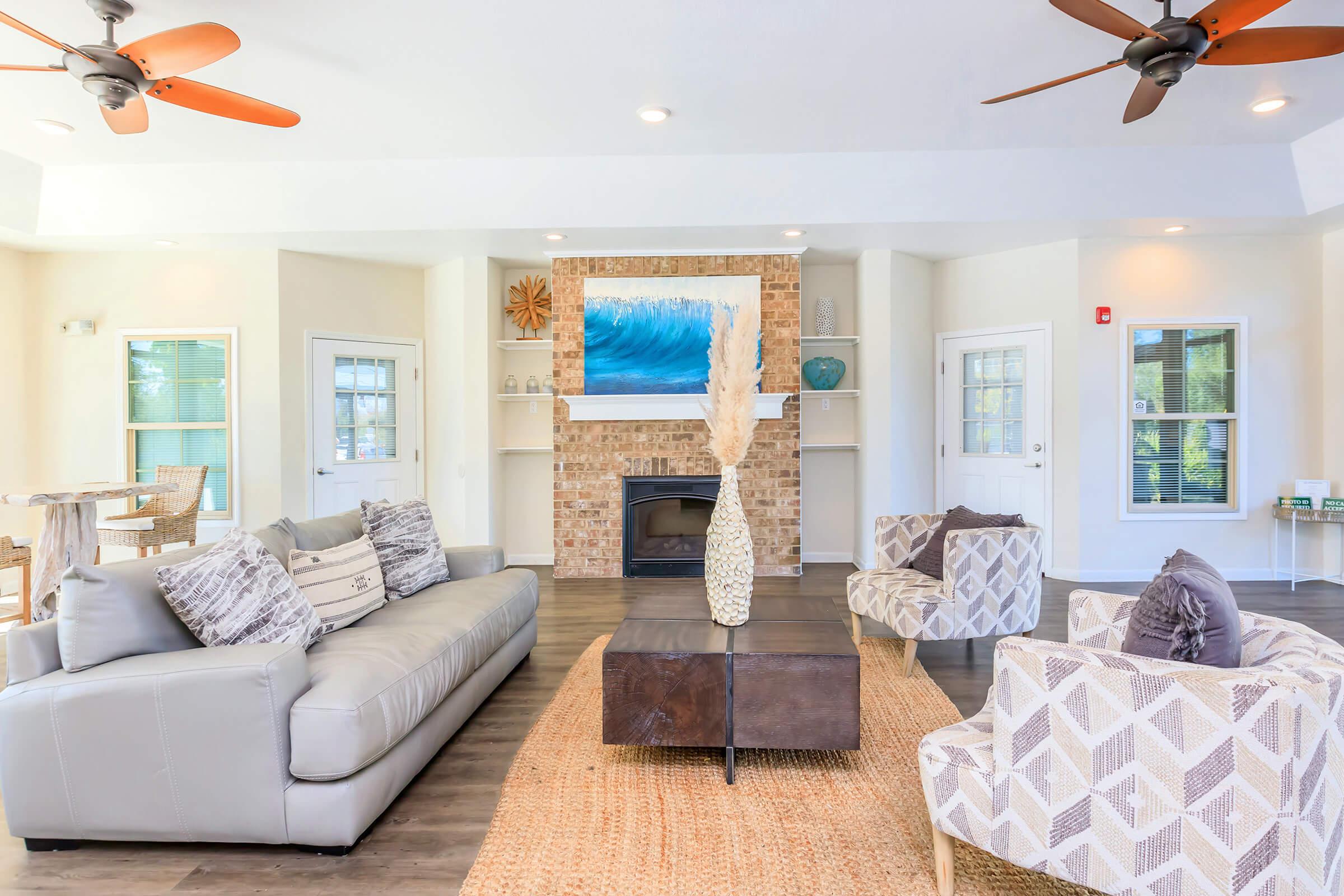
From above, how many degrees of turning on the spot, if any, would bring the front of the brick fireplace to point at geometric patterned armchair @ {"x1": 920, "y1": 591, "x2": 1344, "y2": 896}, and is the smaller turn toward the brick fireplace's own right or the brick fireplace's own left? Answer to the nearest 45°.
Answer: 0° — it already faces it

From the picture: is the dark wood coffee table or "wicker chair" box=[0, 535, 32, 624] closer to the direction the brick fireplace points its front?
the dark wood coffee table

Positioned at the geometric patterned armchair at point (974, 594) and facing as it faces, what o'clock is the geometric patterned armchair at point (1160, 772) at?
the geometric patterned armchair at point (1160, 772) is roughly at 10 o'clock from the geometric patterned armchair at point (974, 594).

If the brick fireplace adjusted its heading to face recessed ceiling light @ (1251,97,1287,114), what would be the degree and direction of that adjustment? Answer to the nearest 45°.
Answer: approximately 45° to its left

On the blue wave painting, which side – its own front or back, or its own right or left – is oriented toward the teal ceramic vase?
left

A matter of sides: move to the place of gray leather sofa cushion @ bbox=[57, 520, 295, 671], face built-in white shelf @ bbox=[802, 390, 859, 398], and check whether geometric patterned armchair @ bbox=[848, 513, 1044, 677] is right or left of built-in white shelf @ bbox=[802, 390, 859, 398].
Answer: right

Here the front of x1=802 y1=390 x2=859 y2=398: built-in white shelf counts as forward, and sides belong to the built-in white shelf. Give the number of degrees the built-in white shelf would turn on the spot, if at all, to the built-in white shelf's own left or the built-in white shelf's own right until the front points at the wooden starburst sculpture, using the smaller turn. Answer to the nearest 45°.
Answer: approximately 90° to the built-in white shelf's own right

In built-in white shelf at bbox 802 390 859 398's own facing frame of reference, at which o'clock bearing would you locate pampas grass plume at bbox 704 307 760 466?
The pampas grass plume is roughly at 12 o'clock from the built-in white shelf.

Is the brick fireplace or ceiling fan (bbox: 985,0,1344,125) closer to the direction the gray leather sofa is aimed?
the ceiling fan

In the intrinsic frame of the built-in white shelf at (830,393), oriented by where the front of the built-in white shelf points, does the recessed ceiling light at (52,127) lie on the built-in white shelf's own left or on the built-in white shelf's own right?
on the built-in white shelf's own right

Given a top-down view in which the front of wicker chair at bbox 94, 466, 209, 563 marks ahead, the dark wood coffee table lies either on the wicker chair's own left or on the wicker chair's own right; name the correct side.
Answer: on the wicker chair's own left

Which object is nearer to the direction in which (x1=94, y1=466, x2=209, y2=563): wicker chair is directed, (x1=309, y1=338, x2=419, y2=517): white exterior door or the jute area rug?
the jute area rug

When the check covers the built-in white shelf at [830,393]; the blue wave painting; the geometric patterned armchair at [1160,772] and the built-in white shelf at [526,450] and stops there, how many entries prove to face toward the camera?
3

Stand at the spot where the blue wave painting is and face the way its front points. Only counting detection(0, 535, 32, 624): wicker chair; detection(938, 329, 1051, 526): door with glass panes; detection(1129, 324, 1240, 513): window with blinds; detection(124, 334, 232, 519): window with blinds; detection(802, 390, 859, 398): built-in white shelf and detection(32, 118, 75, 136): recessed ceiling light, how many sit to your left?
3
